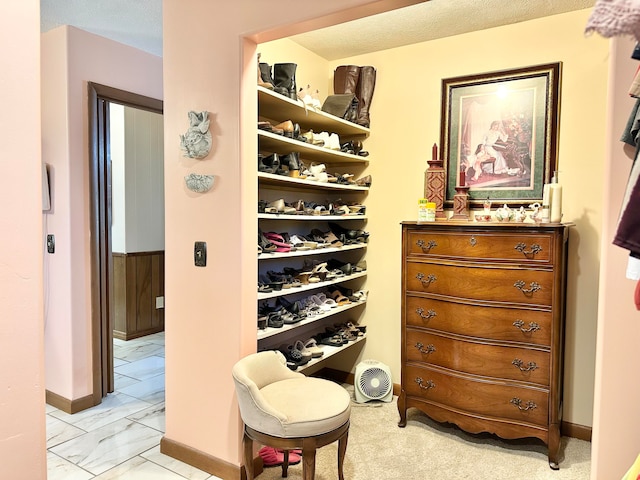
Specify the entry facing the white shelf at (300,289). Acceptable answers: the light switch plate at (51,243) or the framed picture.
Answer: the framed picture

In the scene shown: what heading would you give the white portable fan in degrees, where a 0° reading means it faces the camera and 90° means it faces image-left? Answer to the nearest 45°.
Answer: approximately 0°

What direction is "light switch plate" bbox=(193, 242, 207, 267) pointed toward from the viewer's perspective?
toward the camera

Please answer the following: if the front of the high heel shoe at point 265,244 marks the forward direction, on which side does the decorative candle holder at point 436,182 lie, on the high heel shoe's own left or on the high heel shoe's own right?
on the high heel shoe's own left

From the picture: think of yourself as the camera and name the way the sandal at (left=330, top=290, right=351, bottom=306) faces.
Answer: facing the viewer and to the right of the viewer

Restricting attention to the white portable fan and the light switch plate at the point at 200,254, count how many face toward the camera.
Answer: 2

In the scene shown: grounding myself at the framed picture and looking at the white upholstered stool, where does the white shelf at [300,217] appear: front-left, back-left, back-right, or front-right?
front-right
